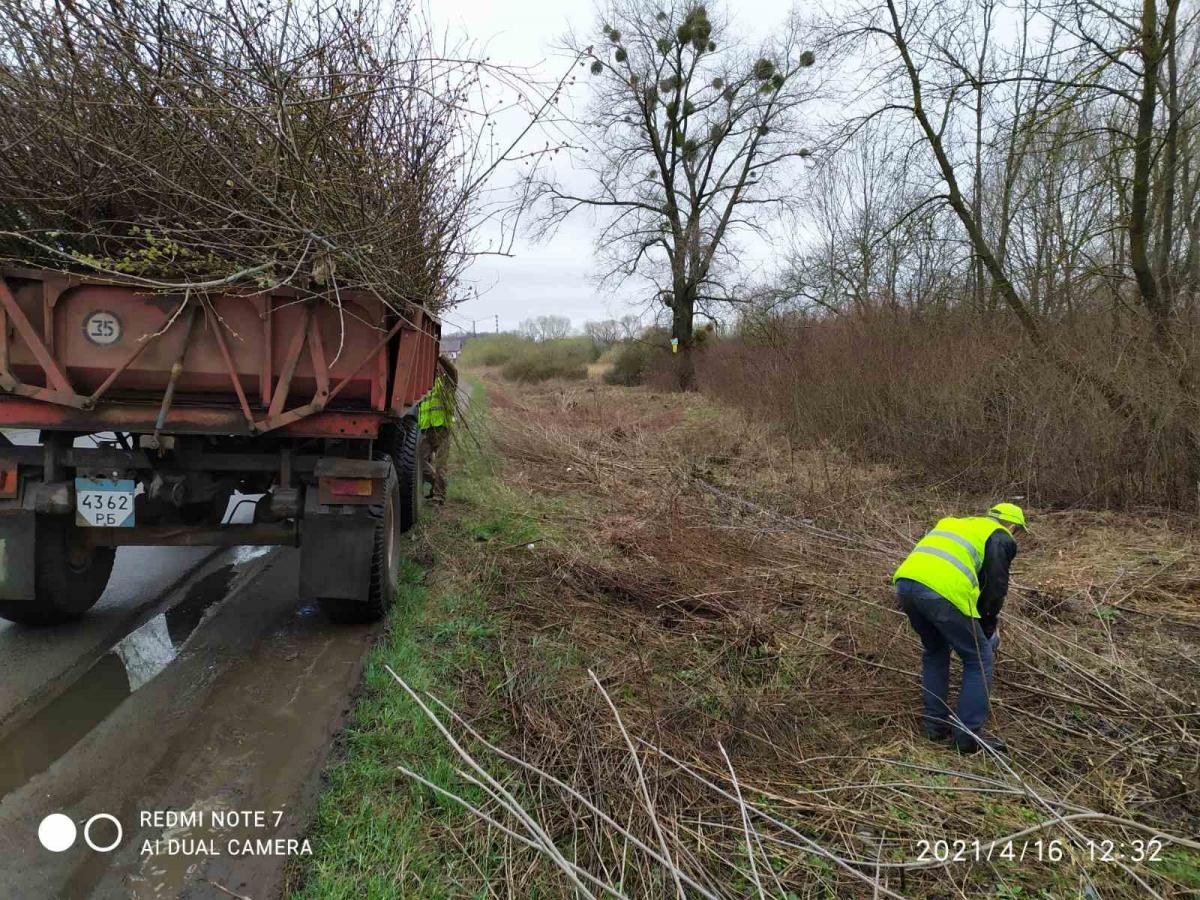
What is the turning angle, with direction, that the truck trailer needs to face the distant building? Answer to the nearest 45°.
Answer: approximately 45° to its right

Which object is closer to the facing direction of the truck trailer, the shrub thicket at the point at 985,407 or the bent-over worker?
the shrub thicket

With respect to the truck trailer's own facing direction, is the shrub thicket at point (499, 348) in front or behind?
in front

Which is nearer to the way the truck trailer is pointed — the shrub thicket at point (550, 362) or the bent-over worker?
the shrub thicket

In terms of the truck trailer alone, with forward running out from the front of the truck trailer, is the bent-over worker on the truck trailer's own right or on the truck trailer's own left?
on the truck trailer's own right

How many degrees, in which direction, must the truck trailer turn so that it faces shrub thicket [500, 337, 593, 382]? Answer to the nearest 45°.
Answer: approximately 45° to its right

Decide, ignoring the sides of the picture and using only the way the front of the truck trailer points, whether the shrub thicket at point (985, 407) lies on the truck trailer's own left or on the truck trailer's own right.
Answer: on the truck trailer's own right

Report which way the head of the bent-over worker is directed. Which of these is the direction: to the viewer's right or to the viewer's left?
to the viewer's right

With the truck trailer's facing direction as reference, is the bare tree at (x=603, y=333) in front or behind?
in front

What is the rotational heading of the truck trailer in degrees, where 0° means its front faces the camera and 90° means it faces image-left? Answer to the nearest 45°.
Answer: approximately 180°
